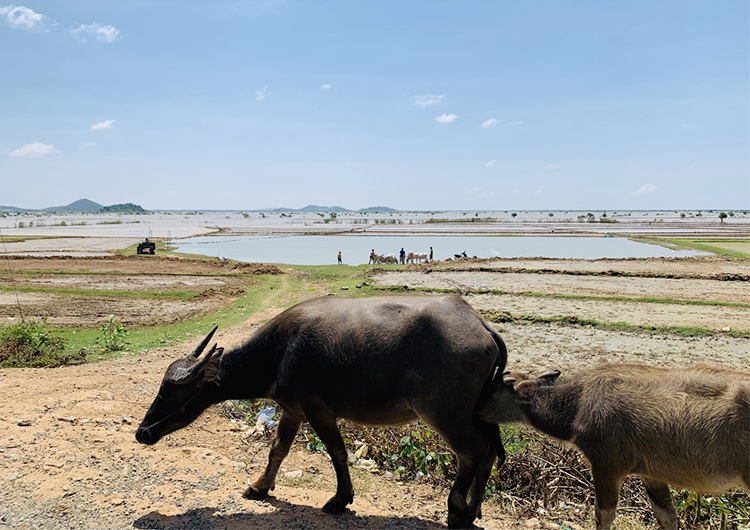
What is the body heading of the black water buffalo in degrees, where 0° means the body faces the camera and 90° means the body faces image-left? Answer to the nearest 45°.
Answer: approximately 90°

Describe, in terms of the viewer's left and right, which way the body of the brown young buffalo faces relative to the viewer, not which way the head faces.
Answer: facing to the left of the viewer

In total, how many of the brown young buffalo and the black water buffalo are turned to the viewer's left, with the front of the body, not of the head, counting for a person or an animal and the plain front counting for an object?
2

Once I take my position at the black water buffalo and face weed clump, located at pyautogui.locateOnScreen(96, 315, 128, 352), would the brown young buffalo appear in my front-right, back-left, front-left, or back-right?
back-right

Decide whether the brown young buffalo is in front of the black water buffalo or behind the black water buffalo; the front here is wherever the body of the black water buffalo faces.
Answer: behind

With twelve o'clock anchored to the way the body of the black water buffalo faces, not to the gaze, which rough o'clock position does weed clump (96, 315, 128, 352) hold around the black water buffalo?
The weed clump is roughly at 2 o'clock from the black water buffalo.

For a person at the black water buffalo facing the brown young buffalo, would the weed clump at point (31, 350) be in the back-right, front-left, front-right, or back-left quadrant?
back-left

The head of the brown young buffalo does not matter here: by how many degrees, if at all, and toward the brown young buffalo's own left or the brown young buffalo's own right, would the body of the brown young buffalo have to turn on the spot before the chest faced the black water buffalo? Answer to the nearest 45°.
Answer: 0° — it already faces it
